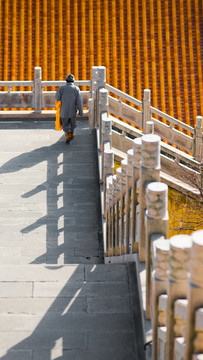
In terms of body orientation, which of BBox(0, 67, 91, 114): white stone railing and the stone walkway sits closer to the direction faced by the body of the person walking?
the white stone railing

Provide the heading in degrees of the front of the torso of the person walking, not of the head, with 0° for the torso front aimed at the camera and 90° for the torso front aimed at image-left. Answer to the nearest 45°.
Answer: approximately 180°

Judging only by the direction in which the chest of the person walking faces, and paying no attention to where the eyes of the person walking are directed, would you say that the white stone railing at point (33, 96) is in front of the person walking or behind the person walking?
in front

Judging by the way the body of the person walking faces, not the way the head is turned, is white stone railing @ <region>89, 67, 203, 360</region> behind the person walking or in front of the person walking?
behind
